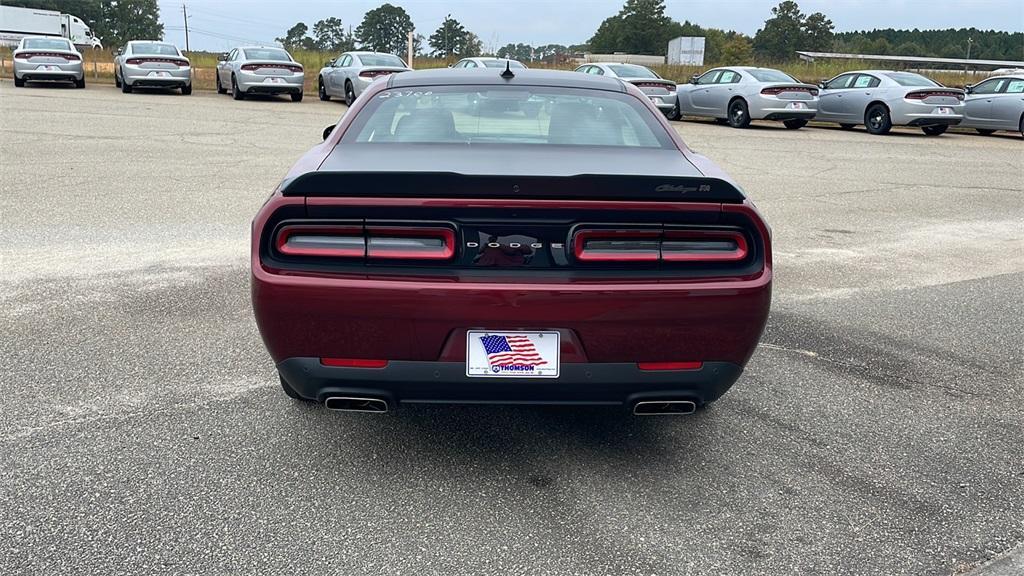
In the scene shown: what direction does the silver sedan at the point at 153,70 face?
away from the camera

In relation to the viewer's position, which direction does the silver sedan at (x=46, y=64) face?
facing away from the viewer

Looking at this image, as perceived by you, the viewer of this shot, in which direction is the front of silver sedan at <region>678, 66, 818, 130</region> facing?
facing away from the viewer and to the left of the viewer

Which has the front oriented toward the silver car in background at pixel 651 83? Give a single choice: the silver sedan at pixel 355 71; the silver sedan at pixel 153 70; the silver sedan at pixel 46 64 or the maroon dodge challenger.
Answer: the maroon dodge challenger

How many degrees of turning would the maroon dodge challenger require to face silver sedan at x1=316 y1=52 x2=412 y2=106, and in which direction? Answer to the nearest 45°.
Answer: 0° — it already faces it

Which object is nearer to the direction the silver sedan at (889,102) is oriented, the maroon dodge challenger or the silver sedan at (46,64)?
the silver sedan

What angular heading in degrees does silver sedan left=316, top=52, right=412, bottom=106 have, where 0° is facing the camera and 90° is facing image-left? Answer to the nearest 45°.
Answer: approximately 135°

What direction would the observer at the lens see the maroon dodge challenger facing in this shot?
facing away from the viewer

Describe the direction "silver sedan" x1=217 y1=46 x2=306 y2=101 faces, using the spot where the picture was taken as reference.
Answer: facing away from the viewer and to the left of the viewer

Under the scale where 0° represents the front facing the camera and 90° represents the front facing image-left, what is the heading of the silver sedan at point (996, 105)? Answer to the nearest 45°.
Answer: approximately 135°

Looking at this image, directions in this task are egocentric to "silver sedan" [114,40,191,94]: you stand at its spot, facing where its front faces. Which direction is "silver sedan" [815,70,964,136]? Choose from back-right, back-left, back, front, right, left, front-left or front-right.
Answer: back-right

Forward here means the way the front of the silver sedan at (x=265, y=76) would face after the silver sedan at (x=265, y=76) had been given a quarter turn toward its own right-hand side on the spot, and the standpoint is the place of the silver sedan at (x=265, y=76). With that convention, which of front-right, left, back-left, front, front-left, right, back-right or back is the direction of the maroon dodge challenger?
back-right

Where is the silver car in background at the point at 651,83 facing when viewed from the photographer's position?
facing away from the viewer and to the left of the viewer

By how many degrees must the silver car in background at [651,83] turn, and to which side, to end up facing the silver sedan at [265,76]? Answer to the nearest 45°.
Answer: approximately 45° to its left

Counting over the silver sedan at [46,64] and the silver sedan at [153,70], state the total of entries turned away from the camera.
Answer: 2
